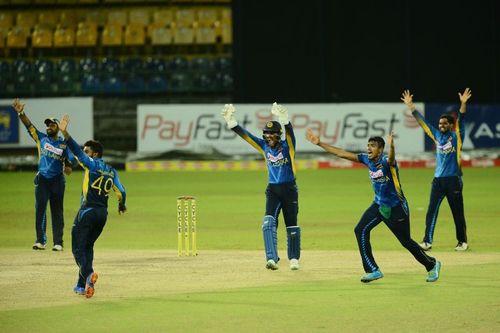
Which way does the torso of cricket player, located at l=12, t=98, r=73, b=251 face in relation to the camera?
toward the camera

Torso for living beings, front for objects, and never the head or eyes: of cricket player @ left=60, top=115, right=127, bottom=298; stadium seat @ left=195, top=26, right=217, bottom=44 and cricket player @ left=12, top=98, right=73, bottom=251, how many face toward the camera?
2

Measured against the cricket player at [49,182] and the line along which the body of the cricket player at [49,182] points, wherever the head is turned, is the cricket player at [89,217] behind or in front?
in front

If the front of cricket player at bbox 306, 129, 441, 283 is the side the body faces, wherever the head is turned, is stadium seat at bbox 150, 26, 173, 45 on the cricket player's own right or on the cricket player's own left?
on the cricket player's own right

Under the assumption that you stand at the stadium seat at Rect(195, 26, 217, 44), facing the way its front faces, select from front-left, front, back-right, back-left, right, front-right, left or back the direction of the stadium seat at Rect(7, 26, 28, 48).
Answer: right

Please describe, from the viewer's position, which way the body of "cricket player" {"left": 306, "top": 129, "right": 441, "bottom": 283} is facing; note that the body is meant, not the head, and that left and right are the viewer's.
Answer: facing the viewer and to the left of the viewer

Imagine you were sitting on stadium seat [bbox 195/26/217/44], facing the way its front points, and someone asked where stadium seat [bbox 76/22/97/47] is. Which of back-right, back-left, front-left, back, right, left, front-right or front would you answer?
right

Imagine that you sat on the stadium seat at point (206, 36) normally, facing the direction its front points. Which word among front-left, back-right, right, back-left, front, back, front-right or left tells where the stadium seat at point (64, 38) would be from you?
right

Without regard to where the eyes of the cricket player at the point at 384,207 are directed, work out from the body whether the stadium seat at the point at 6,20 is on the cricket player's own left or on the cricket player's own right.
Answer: on the cricket player's own right

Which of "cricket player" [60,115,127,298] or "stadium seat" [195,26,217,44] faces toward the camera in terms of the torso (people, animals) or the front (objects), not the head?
the stadium seat

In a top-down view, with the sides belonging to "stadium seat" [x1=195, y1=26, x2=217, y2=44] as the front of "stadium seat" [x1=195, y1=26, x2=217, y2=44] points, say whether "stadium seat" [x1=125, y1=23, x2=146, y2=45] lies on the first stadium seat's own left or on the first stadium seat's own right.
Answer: on the first stadium seat's own right

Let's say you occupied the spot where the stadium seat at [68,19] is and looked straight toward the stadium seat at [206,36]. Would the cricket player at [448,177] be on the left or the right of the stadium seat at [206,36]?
right

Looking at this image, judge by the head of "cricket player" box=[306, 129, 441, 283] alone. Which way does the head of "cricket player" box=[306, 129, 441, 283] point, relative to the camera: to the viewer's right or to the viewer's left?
to the viewer's left

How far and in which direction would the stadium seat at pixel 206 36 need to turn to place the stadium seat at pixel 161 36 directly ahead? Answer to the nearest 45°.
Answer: approximately 90° to its right

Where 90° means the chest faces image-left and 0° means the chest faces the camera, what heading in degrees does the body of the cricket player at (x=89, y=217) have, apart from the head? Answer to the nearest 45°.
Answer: approximately 135°

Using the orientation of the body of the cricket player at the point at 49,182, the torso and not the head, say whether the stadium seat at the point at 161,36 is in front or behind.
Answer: behind

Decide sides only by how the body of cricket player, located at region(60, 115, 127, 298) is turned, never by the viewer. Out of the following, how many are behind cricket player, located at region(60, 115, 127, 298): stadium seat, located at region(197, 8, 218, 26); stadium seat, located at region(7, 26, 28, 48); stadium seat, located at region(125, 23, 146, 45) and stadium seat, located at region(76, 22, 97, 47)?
0

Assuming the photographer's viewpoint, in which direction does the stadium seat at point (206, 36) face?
facing the viewer
